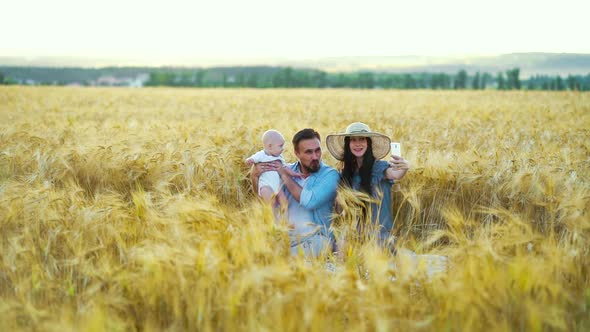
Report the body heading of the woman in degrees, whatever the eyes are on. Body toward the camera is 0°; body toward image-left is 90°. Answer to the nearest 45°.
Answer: approximately 0°

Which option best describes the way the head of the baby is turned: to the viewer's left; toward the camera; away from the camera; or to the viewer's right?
to the viewer's right

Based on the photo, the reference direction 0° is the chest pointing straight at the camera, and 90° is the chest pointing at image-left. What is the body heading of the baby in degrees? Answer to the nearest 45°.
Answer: approximately 315°
